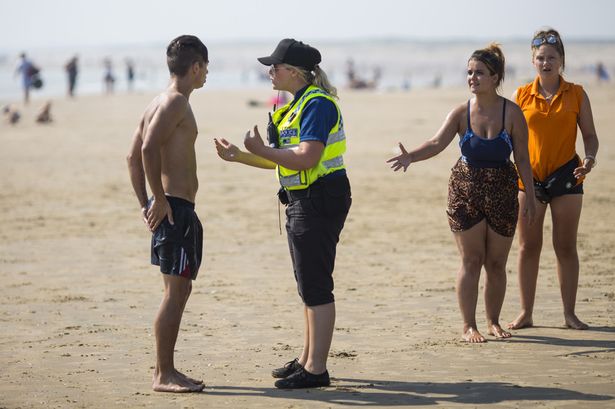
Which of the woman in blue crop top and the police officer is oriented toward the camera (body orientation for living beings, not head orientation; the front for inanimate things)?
the woman in blue crop top

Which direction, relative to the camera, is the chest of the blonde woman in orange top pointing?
toward the camera

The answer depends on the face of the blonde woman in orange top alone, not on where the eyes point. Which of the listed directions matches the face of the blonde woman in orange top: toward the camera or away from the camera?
toward the camera

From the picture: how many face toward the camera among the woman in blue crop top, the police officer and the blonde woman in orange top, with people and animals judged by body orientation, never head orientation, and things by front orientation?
2

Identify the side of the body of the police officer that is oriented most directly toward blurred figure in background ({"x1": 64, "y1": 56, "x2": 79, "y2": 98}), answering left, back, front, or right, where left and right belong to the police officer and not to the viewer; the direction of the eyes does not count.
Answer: right

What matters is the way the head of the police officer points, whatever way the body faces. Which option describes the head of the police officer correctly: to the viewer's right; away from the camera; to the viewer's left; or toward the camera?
to the viewer's left

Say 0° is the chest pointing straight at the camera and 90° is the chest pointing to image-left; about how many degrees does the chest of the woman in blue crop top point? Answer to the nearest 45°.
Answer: approximately 0°

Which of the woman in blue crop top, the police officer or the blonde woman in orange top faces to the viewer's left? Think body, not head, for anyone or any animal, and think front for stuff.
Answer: the police officer

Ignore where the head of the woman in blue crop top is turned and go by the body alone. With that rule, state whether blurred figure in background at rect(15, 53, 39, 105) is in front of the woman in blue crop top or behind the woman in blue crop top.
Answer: behind

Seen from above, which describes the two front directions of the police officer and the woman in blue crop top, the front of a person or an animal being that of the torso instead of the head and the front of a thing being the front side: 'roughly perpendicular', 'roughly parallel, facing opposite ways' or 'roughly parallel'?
roughly perpendicular

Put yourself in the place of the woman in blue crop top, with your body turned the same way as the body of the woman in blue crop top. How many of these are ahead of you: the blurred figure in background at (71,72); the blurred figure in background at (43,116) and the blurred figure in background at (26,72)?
0

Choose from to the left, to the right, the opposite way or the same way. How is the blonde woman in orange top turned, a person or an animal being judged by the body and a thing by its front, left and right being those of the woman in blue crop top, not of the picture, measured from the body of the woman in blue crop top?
the same way

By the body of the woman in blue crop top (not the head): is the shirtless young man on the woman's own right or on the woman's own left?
on the woman's own right

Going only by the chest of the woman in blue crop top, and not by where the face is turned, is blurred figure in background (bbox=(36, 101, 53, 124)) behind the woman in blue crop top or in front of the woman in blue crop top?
behind

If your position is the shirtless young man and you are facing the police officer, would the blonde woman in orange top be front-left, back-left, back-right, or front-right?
front-left

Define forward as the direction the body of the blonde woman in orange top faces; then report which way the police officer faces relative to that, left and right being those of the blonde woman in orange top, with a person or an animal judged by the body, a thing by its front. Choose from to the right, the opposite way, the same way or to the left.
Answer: to the right

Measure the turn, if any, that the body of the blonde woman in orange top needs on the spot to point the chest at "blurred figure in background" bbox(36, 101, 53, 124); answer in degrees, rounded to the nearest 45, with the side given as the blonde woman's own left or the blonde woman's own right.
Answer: approximately 135° to the blonde woman's own right

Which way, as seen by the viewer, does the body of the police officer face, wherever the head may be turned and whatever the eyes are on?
to the viewer's left
